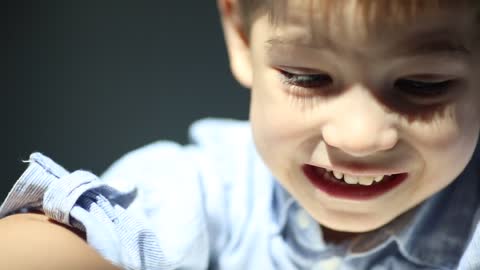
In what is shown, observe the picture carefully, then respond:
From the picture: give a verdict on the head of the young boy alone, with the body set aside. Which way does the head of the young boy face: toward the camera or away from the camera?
toward the camera

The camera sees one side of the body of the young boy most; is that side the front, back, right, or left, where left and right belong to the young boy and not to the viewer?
front
